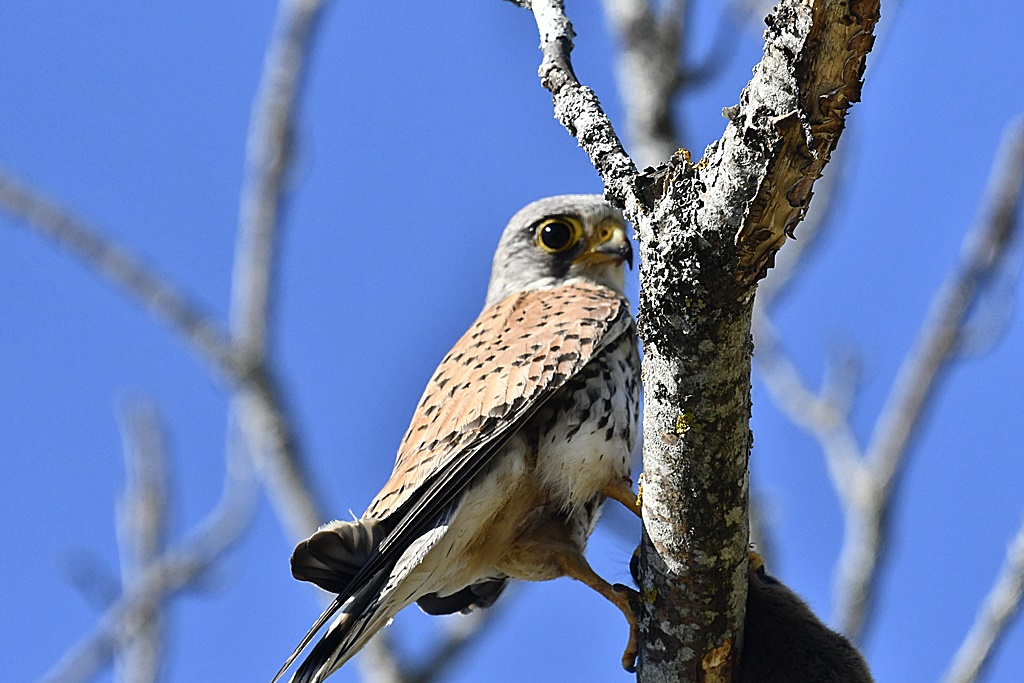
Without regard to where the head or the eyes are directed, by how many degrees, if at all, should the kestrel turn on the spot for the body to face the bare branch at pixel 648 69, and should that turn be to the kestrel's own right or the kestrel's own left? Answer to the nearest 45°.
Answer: approximately 45° to the kestrel's own left

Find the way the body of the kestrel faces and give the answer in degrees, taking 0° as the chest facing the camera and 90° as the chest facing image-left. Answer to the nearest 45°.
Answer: approximately 270°

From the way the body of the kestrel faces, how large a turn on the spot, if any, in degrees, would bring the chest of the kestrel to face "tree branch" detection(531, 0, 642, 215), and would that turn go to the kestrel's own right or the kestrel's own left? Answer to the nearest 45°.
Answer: approximately 45° to the kestrel's own right
